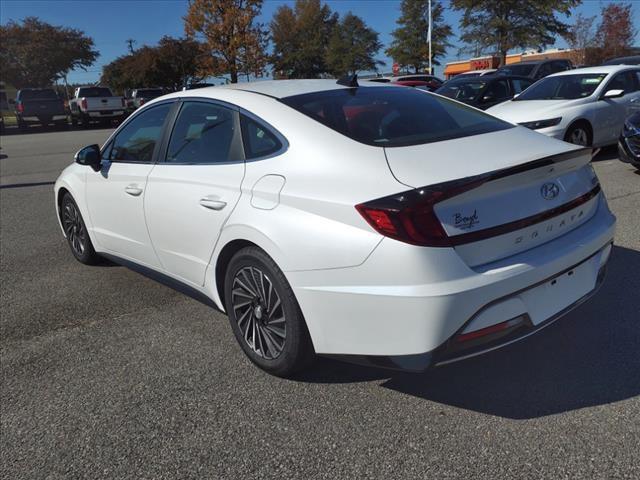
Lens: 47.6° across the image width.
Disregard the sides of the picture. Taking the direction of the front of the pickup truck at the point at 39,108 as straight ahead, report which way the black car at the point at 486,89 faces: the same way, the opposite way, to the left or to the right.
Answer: to the left

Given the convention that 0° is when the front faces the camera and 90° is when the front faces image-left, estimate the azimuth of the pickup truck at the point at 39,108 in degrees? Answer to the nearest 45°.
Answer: approximately 180°

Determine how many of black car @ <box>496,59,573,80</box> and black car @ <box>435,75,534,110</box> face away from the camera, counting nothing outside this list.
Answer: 0

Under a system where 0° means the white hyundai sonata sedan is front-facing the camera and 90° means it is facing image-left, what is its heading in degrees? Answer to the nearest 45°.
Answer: approximately 135°

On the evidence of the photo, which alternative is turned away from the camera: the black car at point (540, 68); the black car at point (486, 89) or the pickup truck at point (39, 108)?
the pickup truck

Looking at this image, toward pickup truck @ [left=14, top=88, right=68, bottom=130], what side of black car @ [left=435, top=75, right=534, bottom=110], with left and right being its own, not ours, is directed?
right

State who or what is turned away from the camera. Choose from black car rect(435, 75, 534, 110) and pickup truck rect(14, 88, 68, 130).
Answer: the pickup truck

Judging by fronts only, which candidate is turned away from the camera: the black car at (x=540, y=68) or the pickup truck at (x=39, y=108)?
the pickup truck

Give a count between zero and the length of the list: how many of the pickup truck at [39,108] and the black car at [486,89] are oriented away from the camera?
1

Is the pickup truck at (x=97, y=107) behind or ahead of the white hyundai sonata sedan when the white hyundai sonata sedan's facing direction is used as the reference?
ahead

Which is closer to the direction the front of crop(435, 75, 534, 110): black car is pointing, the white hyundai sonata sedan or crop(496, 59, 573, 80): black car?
the white hyundai sonata sedan

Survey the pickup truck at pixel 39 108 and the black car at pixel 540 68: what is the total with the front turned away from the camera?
1

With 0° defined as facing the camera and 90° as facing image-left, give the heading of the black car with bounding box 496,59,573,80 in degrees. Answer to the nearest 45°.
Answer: approximately 45°

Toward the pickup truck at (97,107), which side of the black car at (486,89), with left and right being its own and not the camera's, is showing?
right

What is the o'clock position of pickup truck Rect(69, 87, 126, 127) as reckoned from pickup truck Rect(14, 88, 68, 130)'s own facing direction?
pickup truck Rect(69, 87, 126, 127) is roughly at 4 o'clock from pickup truck Rect(14, 88, 68, 130).

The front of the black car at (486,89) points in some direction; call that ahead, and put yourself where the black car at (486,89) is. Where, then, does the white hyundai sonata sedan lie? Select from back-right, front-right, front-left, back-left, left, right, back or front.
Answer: front-left

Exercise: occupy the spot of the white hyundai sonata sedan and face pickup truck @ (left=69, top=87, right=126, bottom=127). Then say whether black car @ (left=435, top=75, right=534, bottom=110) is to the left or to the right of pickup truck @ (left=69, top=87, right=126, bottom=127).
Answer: right
